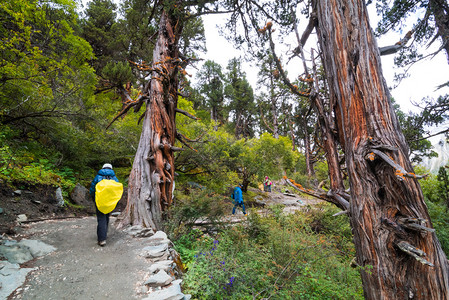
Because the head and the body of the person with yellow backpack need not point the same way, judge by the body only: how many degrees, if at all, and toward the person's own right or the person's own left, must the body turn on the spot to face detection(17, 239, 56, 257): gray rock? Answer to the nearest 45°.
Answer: approximately 90° to the person's own left

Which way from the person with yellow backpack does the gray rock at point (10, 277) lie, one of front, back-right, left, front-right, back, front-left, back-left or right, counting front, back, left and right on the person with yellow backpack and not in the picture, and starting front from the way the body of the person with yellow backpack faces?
back-left

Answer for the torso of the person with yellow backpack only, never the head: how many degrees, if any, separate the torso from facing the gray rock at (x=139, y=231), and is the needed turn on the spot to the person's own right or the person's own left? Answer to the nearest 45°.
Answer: approximately 45° to the person's own right

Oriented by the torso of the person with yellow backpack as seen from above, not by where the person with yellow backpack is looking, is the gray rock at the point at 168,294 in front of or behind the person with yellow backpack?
behind

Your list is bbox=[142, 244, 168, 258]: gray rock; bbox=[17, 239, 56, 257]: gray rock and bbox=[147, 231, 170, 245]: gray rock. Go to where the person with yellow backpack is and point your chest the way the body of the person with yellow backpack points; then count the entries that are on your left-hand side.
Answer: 1

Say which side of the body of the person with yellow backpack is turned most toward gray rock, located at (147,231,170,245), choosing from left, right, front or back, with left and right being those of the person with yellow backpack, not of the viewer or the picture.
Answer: right

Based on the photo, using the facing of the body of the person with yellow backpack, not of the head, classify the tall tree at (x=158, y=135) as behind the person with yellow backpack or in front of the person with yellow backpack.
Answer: in front

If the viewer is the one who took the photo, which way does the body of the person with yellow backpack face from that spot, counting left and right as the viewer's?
facing away from the viewer

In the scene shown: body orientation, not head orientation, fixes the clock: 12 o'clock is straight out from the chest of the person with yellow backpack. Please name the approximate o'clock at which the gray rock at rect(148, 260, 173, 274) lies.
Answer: The gray rock is roughly at 5 o'clock from the person with yellow backpack.

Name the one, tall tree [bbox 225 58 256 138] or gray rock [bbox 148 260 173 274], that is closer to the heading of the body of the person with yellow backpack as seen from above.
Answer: the tall tree

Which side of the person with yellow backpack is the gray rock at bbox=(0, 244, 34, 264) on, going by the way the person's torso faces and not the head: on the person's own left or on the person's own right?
on the person's own left

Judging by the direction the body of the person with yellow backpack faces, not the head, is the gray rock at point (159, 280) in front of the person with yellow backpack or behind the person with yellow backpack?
behind

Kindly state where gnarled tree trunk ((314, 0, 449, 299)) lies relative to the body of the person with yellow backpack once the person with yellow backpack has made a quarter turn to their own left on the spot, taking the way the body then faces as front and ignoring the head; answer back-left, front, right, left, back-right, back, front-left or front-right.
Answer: back-left

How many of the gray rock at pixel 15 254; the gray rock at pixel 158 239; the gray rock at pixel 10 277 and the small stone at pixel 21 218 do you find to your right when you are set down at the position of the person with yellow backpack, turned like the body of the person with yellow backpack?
1

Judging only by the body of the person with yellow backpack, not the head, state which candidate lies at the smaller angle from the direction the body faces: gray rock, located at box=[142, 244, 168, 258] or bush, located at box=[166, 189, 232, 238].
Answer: the bush
